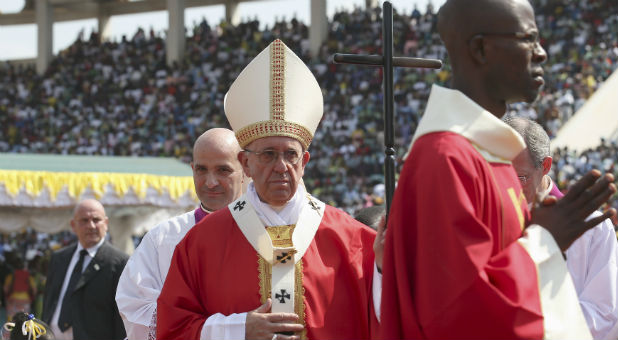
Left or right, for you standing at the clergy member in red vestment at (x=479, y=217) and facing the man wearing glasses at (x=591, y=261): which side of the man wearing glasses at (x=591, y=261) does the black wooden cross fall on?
left

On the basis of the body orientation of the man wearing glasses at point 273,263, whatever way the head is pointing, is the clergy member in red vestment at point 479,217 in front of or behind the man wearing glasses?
in front

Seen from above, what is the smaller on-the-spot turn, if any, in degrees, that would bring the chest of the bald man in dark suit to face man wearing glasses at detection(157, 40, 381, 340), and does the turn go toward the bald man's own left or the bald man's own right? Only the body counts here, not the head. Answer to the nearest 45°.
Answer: approximately 45° to the bald man's own left

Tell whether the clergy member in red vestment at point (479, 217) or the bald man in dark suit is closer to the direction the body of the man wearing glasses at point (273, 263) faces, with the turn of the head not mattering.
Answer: the clergy member in red vestment

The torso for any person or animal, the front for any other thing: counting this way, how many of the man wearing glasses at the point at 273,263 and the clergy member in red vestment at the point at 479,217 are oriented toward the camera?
1

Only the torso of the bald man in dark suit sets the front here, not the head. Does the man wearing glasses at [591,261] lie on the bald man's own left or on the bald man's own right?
on the bald man's own left

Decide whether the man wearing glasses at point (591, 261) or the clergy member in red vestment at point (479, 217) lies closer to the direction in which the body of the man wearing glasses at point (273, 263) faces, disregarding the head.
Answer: the clergy member in red vestment

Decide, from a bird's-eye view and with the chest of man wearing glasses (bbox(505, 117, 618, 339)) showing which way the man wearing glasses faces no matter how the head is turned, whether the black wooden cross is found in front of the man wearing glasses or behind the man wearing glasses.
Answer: in front

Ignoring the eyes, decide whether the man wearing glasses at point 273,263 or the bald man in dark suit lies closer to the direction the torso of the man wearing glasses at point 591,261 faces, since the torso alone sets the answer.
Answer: the man wearing glasses

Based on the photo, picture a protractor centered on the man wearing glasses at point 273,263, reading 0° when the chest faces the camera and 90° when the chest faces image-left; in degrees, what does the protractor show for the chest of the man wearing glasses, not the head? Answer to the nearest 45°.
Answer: approximately 0°

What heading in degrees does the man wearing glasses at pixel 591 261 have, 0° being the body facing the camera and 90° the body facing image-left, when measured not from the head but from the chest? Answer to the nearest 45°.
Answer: approximately 45°
